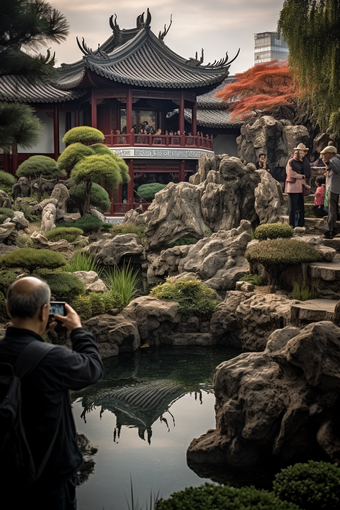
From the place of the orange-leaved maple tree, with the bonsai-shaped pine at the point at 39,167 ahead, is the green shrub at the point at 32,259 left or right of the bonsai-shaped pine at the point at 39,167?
left

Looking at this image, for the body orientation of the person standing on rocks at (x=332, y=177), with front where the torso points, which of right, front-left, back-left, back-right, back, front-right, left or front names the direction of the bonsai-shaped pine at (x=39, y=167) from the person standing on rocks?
front-right

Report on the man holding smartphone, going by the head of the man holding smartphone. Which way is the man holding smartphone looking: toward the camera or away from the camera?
away from the camera

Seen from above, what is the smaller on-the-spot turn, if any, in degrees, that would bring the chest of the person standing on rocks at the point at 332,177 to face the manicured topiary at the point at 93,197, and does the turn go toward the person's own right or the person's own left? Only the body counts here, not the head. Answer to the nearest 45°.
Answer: approximately 45° to the person's own right

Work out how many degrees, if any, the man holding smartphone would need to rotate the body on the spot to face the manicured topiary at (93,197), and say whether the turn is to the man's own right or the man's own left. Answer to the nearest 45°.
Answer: approximately 45° to the man's own left

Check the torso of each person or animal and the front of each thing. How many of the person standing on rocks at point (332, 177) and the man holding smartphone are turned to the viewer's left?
1

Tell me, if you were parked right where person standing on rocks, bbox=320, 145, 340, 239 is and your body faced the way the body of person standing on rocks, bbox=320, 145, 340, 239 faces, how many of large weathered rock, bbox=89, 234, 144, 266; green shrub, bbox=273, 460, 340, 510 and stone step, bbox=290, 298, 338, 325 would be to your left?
2

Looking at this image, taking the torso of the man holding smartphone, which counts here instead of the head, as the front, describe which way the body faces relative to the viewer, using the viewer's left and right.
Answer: facing away from the viewer and to the right of the viewer

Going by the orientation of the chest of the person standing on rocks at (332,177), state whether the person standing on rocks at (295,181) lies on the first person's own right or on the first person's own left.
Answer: on the first person's own right

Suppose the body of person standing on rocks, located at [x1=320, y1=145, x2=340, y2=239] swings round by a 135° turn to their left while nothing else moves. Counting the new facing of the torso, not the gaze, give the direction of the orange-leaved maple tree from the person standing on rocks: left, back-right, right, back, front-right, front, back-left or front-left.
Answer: back-left

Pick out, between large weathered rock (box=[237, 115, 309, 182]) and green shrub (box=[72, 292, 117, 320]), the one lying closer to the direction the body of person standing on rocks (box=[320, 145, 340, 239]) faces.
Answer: the green shrub

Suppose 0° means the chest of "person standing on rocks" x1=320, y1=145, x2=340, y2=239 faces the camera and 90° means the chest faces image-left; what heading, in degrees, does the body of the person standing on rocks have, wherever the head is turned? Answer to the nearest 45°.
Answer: approximately 90°

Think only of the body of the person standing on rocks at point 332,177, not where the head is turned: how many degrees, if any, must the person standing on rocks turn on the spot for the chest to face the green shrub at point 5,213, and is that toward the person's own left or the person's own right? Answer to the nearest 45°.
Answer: approximately 45° to the person's own right

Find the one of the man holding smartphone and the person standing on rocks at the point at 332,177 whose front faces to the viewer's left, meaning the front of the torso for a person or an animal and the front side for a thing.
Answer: the person standing on rocks
